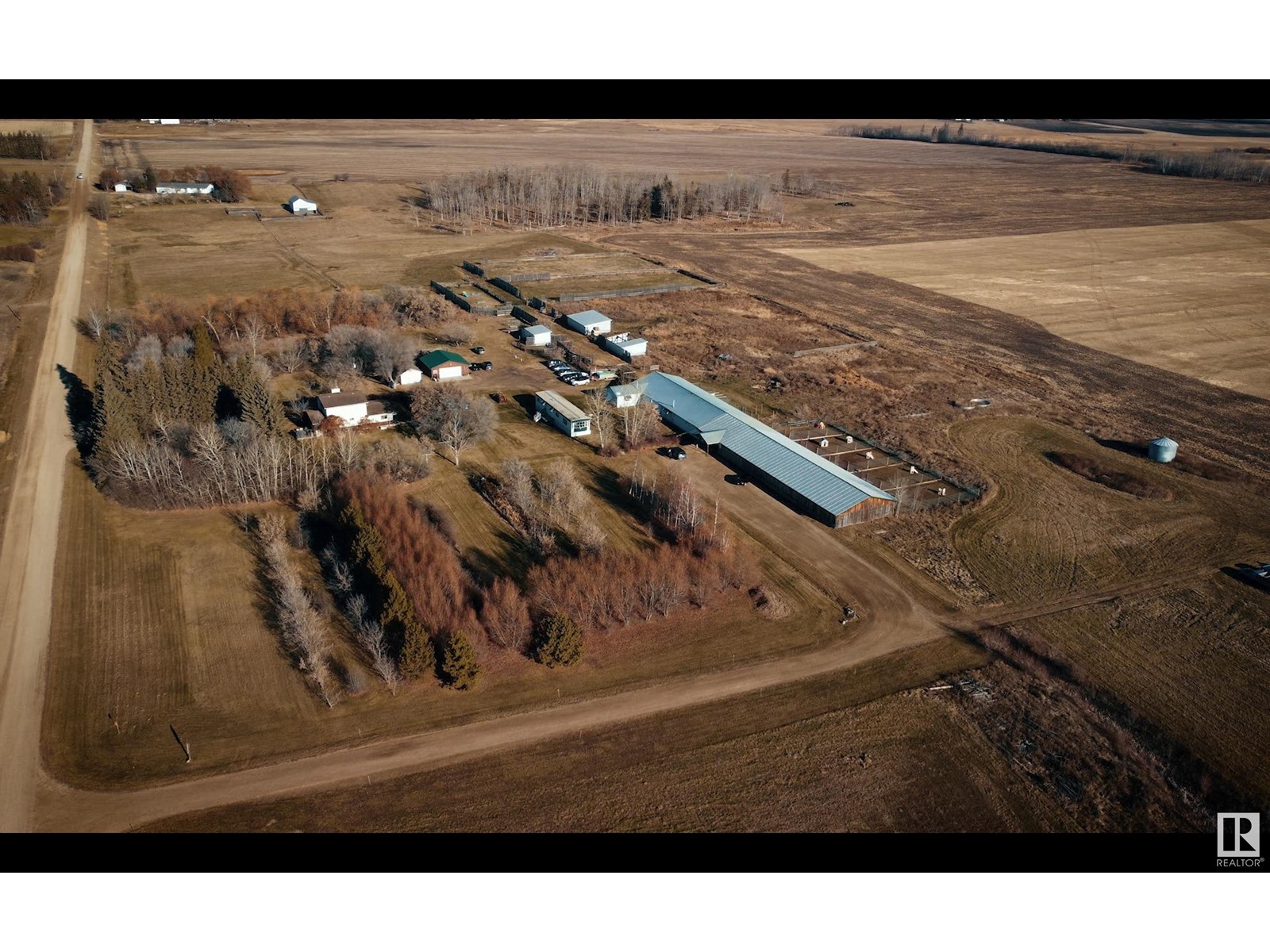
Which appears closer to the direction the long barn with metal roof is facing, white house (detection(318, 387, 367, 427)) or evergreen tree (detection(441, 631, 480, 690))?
the evergreen tree

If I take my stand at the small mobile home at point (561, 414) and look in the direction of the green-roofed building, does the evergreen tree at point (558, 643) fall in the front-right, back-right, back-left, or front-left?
back-left

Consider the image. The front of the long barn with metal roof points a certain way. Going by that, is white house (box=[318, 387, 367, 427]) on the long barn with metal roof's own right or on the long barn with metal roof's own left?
on the long barn with metal roof's own right

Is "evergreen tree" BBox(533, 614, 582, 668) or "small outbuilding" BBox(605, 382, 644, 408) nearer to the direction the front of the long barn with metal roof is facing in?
the evergreen tree

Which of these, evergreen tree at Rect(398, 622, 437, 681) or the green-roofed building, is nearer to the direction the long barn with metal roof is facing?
the evergreen tree

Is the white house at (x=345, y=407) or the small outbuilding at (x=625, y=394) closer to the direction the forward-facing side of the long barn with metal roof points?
the white house

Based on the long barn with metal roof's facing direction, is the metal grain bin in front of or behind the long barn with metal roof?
behind

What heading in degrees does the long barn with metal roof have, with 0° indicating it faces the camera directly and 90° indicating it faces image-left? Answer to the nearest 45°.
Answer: approximately 45°

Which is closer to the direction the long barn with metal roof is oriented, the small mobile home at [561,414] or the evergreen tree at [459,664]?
the evergreen tree
